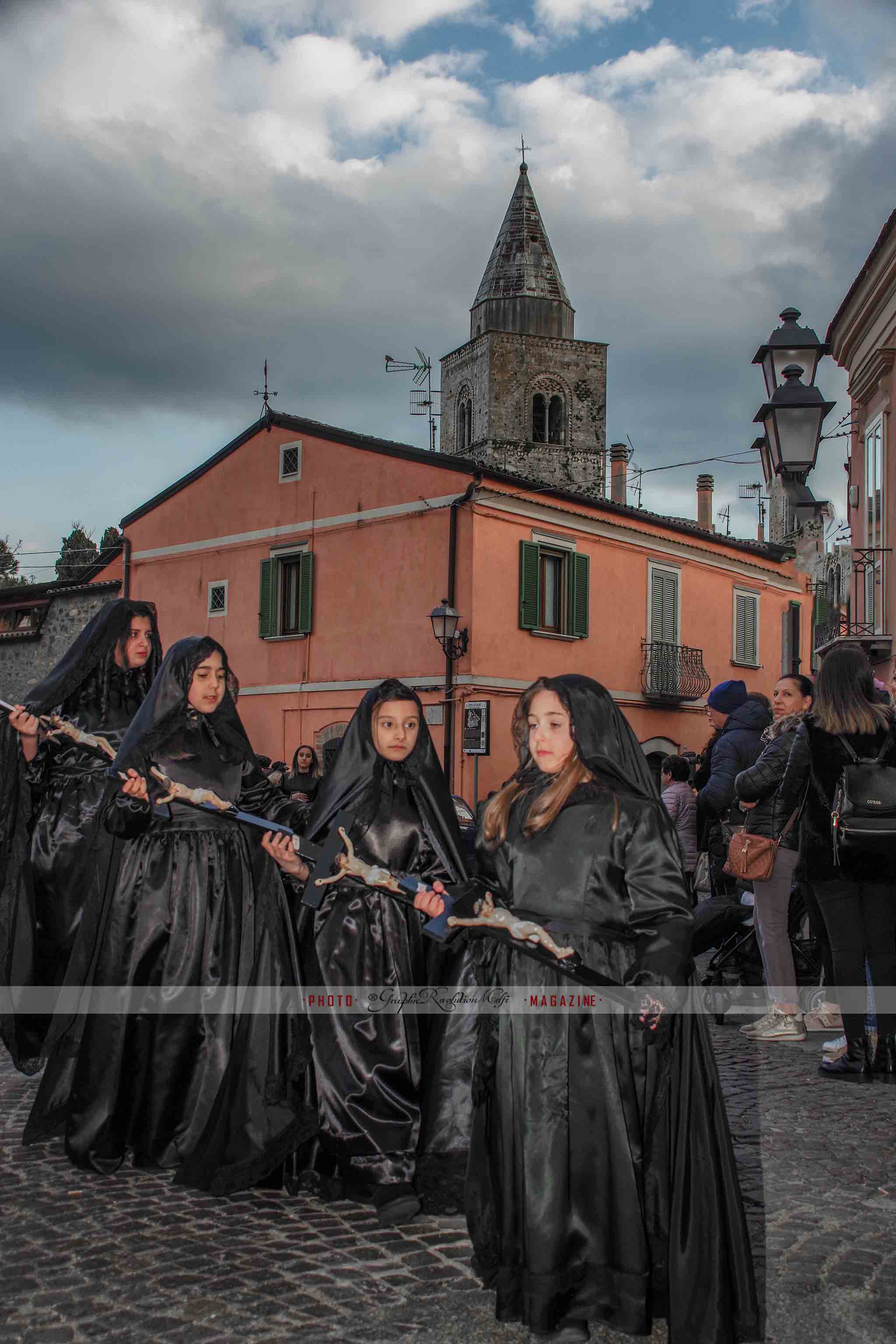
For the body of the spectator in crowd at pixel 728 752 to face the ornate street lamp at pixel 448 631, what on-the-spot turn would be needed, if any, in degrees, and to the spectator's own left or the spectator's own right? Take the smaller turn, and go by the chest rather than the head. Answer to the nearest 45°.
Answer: approximately 90° to the spectator's own right

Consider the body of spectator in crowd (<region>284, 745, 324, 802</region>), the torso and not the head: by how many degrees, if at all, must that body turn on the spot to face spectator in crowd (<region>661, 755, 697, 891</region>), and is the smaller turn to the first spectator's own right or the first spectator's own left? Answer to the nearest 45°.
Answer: approximately 45° to the first spectator's own left

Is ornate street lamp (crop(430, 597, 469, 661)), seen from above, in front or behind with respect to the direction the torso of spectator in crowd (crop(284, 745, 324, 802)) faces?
behind

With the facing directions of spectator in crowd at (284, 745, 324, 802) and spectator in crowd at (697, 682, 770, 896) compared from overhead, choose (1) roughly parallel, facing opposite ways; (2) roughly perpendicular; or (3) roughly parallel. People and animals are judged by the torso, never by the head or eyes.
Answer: roughly perpendicular

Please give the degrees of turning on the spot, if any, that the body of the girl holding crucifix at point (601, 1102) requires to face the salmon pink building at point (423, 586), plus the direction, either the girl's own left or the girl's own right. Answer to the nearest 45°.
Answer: approximately 135° to the girl's own right

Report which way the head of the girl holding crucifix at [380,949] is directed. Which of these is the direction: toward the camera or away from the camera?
toward the camera

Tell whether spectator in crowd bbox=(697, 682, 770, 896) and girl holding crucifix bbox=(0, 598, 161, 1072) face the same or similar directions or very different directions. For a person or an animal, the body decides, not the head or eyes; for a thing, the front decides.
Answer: very different directions

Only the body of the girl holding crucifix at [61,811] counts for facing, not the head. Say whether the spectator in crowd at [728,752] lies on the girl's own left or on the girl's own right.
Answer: on the girl's own left

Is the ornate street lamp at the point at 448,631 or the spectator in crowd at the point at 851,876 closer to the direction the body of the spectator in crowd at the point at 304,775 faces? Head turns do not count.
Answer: the spectator in crowd

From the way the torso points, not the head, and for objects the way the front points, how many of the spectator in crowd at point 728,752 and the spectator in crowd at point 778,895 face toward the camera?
0

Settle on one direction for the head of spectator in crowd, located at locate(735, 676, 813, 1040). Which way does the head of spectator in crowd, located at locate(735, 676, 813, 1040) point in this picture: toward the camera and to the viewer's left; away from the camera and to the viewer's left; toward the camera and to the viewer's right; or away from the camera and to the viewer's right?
toward the camera and to the viewer's left

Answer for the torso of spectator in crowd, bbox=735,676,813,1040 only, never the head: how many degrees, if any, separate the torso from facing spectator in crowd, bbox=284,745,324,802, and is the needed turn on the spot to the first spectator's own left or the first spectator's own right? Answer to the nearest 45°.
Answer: approximately 45° to the first spectator's own right

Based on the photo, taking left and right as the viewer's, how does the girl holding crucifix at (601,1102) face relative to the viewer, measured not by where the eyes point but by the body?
facing the viewer and to the left of the viewer

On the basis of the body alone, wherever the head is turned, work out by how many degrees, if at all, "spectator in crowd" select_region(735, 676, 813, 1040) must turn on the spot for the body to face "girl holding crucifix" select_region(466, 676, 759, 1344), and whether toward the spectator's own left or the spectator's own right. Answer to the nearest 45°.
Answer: approximately 90° to the spectator's own left
